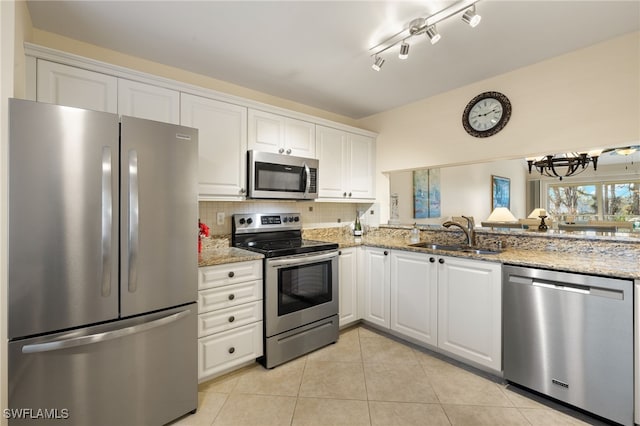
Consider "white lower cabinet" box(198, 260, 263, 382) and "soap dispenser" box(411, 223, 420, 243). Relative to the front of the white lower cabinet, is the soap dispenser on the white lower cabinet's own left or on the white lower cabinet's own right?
on the white lower cabinet's own left

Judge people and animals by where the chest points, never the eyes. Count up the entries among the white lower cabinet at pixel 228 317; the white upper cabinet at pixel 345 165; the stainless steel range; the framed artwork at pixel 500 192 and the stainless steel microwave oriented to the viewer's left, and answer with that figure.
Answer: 0

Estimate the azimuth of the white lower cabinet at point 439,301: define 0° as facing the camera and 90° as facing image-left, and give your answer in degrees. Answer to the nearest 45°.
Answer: approximately 45°

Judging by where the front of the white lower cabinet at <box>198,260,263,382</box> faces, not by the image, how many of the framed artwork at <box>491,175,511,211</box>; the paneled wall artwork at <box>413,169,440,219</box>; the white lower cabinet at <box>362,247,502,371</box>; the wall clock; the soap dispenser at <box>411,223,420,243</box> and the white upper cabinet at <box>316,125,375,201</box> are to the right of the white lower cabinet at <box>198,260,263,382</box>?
0

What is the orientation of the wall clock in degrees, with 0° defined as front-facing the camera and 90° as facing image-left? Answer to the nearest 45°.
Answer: approximately 45°

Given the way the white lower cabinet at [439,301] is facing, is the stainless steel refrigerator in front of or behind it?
in front

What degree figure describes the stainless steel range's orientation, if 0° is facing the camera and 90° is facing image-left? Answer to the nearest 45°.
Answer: approximately 315°

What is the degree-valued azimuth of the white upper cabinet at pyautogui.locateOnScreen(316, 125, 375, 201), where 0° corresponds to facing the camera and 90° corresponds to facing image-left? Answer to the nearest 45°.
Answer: approximately 315°

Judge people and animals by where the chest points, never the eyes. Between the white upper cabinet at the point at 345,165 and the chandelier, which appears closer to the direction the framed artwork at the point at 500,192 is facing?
the chandelier

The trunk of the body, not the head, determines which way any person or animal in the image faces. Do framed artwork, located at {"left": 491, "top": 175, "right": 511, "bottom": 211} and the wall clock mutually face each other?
no

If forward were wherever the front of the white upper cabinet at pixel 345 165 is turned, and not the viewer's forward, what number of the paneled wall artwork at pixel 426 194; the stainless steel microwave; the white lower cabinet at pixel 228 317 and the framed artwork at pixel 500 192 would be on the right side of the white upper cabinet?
2

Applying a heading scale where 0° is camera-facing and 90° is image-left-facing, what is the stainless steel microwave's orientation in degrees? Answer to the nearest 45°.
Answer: approximately 315°

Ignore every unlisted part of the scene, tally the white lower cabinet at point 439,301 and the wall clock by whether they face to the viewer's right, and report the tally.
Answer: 0

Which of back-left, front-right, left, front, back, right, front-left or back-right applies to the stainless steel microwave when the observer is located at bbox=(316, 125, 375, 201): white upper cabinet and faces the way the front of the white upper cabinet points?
right

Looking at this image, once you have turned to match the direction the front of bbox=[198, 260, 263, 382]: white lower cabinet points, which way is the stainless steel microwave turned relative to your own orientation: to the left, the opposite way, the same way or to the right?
the same way
